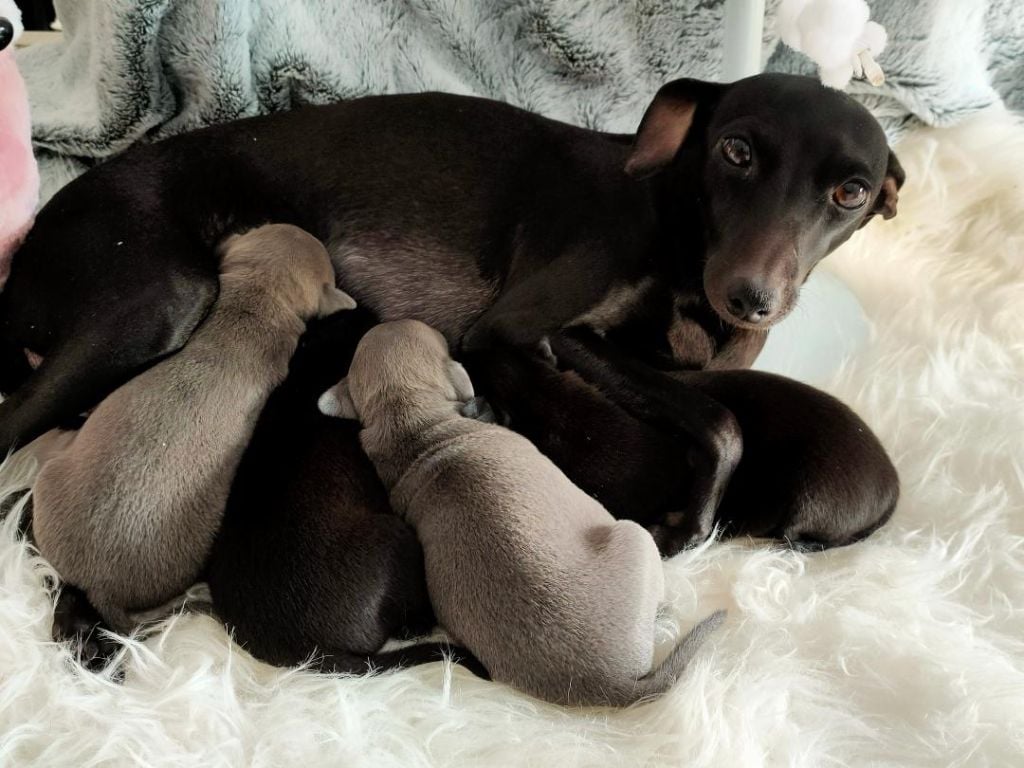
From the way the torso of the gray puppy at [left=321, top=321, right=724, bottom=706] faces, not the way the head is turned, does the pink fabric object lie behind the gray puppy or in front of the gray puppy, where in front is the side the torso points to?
in front

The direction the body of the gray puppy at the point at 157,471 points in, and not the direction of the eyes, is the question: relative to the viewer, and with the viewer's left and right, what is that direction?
facing away from the viewer and to the right of the viewer

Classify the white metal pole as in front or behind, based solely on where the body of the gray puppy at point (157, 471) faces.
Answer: in front

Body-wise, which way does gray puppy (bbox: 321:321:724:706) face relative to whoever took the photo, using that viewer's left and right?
facing away from the viewer and to the left of the viewer

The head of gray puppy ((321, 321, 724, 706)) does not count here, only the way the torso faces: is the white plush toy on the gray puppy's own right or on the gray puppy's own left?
on the gray puppy's own right

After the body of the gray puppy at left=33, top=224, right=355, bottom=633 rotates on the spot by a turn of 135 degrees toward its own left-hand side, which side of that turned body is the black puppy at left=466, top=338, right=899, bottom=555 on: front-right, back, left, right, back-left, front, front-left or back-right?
back

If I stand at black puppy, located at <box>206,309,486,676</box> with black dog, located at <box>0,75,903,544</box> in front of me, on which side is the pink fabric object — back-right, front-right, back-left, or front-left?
front-left

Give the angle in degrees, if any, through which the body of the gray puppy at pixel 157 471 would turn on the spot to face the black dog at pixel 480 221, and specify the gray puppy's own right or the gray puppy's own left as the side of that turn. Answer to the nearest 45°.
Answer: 0° — it already faces it

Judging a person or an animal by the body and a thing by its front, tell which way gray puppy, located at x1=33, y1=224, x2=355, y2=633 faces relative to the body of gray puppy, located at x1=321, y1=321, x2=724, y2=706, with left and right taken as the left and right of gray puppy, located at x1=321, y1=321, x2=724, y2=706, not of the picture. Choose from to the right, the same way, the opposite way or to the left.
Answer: to the right

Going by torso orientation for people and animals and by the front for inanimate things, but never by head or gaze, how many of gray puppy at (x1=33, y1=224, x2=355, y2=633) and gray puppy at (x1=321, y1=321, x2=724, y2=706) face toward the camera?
0

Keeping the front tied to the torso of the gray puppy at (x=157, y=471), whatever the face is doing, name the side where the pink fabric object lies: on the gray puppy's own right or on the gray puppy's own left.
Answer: on the gray puppy's own left

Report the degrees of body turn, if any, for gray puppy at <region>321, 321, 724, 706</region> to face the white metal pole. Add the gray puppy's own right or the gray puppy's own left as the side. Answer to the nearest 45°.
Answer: approximately 45° to the gray puppy's own right
